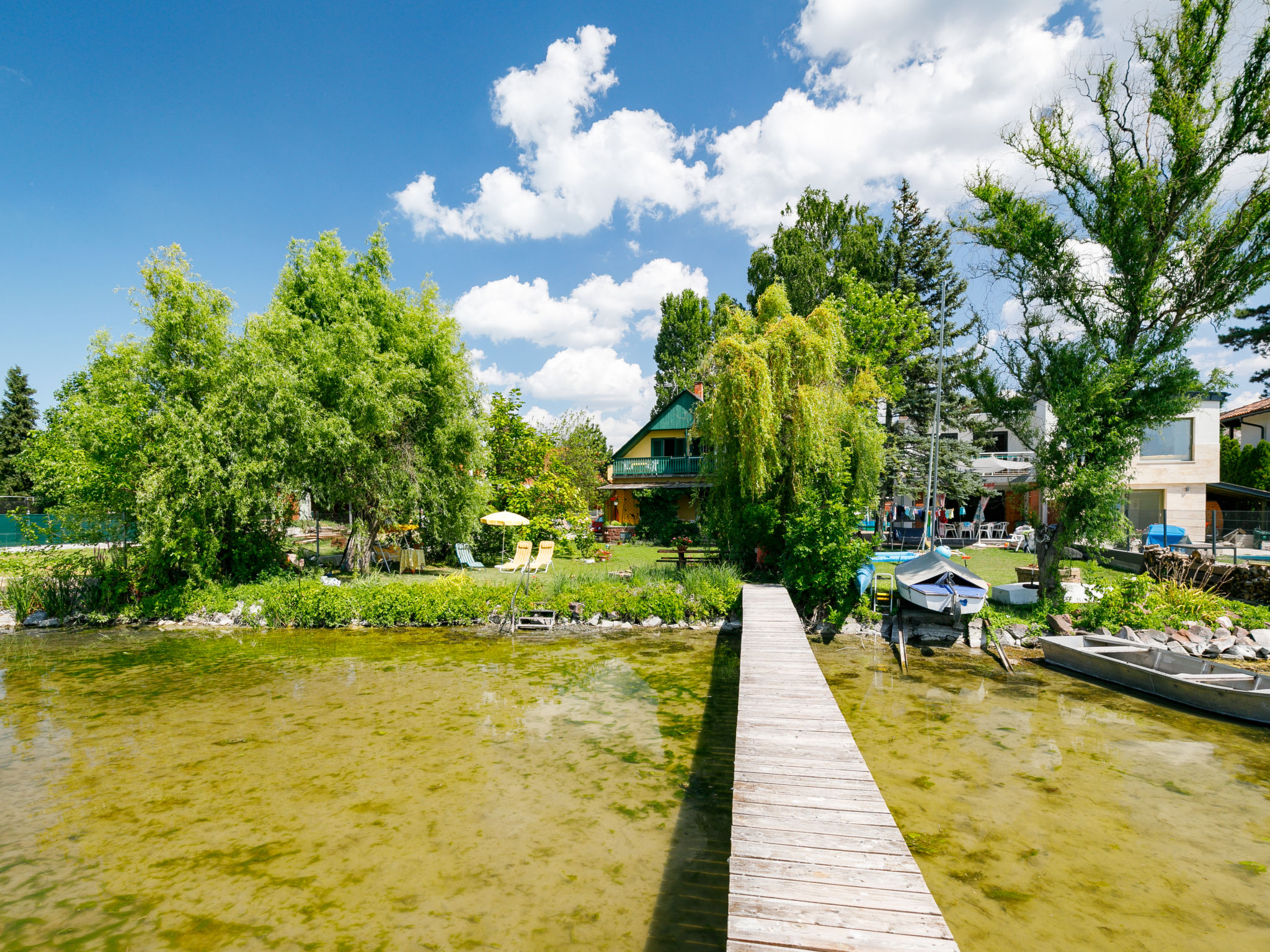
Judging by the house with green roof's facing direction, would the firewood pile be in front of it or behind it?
in front

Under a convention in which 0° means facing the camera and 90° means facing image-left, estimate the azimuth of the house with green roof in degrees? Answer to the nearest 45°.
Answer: approximately 0°

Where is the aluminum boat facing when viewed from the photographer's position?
facing away from the viewer and to the left of the viewer

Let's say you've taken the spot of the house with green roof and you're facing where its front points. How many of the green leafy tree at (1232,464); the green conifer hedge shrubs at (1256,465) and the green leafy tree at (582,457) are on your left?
2
